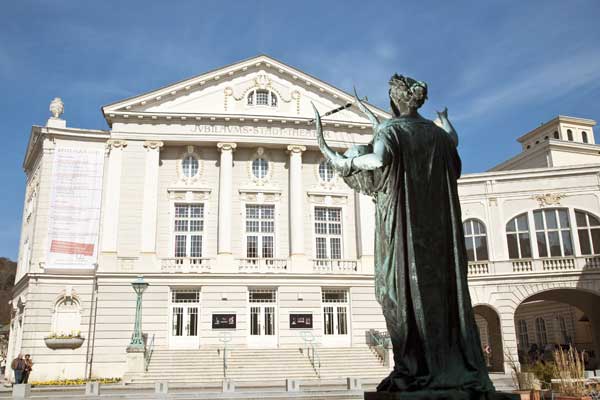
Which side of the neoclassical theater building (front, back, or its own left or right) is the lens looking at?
front

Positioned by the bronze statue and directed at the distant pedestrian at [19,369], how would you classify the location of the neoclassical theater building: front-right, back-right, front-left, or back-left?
front-right

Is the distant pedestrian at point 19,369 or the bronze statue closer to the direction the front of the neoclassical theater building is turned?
the bronze statue

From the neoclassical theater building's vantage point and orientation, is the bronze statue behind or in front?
in front

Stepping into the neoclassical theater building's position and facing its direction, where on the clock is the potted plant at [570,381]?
The potted plant is roughly at 11 o'clock from the neoclassical theater building.

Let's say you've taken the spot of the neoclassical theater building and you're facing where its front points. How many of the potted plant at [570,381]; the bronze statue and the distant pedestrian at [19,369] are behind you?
0

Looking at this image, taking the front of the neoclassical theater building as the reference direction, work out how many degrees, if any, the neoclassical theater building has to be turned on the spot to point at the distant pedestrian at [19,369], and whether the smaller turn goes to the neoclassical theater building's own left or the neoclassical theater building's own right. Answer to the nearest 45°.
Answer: approximately 45° to the neoclassical theater building's own right

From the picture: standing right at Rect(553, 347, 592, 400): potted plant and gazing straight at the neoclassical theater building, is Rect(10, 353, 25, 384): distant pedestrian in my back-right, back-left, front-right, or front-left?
front-left

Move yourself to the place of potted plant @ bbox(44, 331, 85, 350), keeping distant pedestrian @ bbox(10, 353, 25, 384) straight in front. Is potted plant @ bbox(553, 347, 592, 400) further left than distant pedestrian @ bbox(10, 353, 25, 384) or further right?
left
